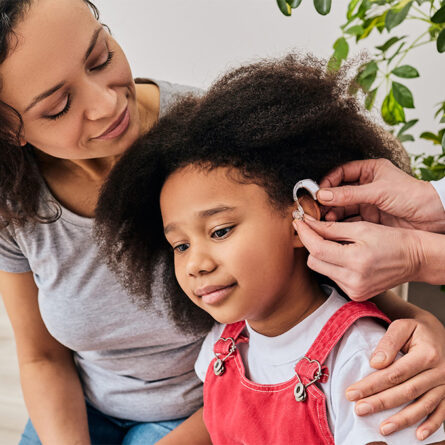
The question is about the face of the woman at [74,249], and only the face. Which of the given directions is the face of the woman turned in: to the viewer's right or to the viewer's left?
to the viewer's right

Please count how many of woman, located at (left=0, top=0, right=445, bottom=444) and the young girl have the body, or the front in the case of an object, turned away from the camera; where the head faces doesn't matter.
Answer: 0

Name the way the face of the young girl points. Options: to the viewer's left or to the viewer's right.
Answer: to the viewer's left

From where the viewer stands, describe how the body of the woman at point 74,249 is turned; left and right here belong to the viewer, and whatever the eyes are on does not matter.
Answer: facing the viewer and to the right of the viewer

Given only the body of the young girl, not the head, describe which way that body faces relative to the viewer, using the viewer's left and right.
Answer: facing the viewer and to the left of the viewer
